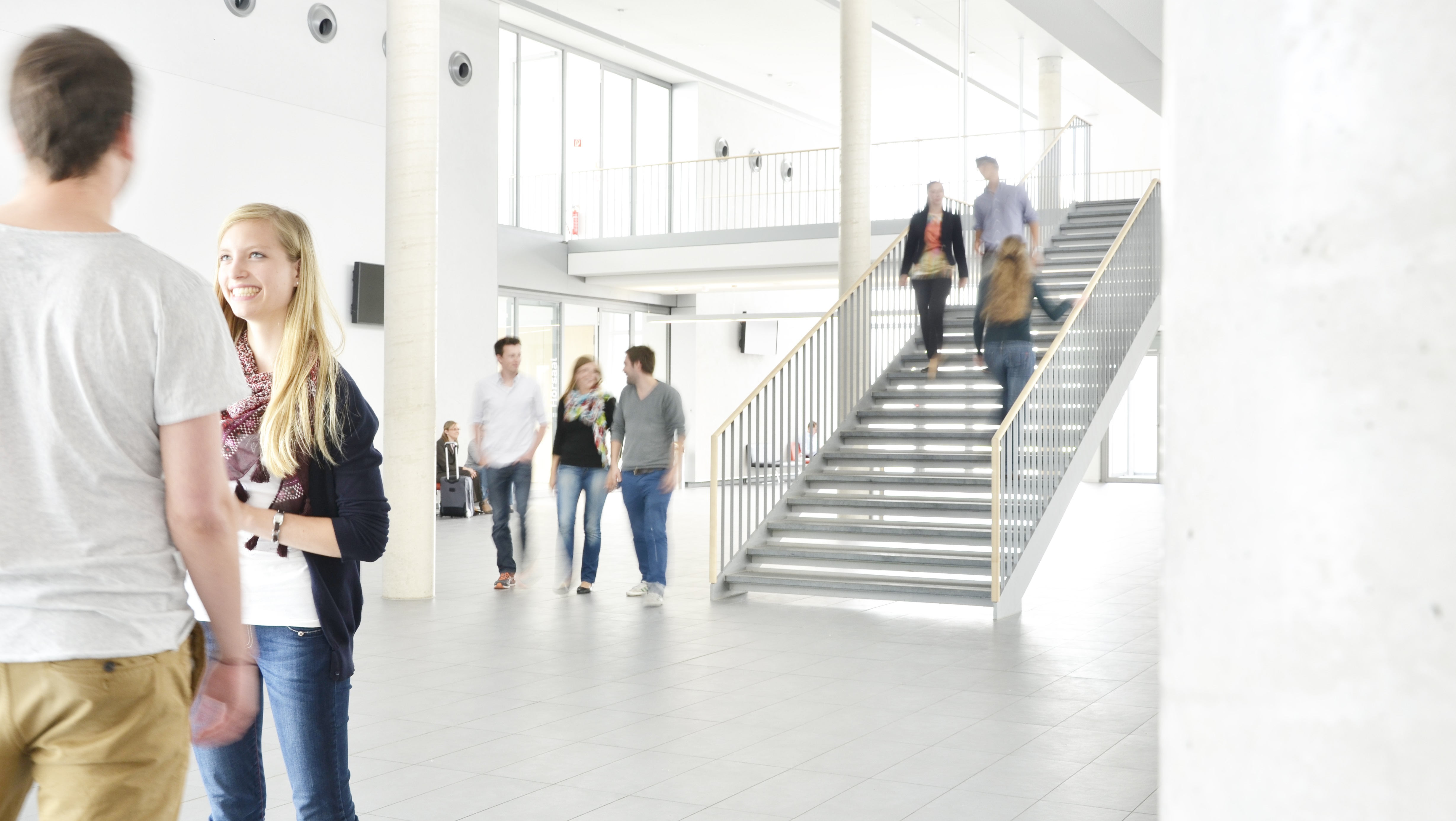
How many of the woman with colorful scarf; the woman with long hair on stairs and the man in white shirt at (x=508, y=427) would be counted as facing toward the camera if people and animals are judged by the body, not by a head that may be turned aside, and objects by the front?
2

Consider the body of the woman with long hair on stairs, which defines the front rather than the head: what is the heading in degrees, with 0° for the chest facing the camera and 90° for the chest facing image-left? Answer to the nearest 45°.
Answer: approximately 180°

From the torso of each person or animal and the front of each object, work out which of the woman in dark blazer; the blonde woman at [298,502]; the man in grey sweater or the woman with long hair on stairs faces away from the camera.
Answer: the woman with long hair on stairs

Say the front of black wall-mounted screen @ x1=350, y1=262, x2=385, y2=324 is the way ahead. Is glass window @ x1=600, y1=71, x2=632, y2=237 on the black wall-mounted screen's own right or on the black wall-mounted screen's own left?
on the black wall-mounted screen's own left

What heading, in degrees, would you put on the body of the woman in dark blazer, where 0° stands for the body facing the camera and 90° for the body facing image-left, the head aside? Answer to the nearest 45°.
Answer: approximately 0°

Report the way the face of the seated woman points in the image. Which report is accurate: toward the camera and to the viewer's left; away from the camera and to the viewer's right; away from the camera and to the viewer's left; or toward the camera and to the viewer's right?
toward the camera and to the viewer's right

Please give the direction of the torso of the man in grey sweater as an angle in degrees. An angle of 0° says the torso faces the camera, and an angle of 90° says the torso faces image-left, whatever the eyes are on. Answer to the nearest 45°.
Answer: approximately 45°

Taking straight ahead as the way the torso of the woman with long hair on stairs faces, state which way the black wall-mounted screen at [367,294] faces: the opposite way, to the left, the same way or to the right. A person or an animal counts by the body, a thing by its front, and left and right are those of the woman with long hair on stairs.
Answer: to the right

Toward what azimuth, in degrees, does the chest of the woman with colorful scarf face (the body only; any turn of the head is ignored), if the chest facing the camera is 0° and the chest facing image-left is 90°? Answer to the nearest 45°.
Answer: approximately 0°

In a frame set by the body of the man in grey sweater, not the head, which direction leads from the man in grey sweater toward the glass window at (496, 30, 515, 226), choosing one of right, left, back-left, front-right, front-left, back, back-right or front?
back-right

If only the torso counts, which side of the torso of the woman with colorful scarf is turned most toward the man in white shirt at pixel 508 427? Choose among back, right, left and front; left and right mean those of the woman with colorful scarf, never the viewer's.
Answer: right

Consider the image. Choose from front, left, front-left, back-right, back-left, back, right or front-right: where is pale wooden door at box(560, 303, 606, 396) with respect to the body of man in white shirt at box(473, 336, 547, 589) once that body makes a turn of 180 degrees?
front

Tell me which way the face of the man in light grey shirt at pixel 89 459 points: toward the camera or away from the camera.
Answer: away from the camera

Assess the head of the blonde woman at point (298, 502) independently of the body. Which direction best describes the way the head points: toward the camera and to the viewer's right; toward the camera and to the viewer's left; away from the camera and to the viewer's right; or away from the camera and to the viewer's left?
toward the camera and to the viewer's left

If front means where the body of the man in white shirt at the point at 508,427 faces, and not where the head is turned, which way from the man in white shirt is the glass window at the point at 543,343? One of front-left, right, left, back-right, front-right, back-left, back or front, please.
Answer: back

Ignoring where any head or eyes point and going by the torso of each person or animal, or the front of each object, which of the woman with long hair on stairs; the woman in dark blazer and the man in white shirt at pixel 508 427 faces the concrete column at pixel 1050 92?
the woman with long hair on stairs
